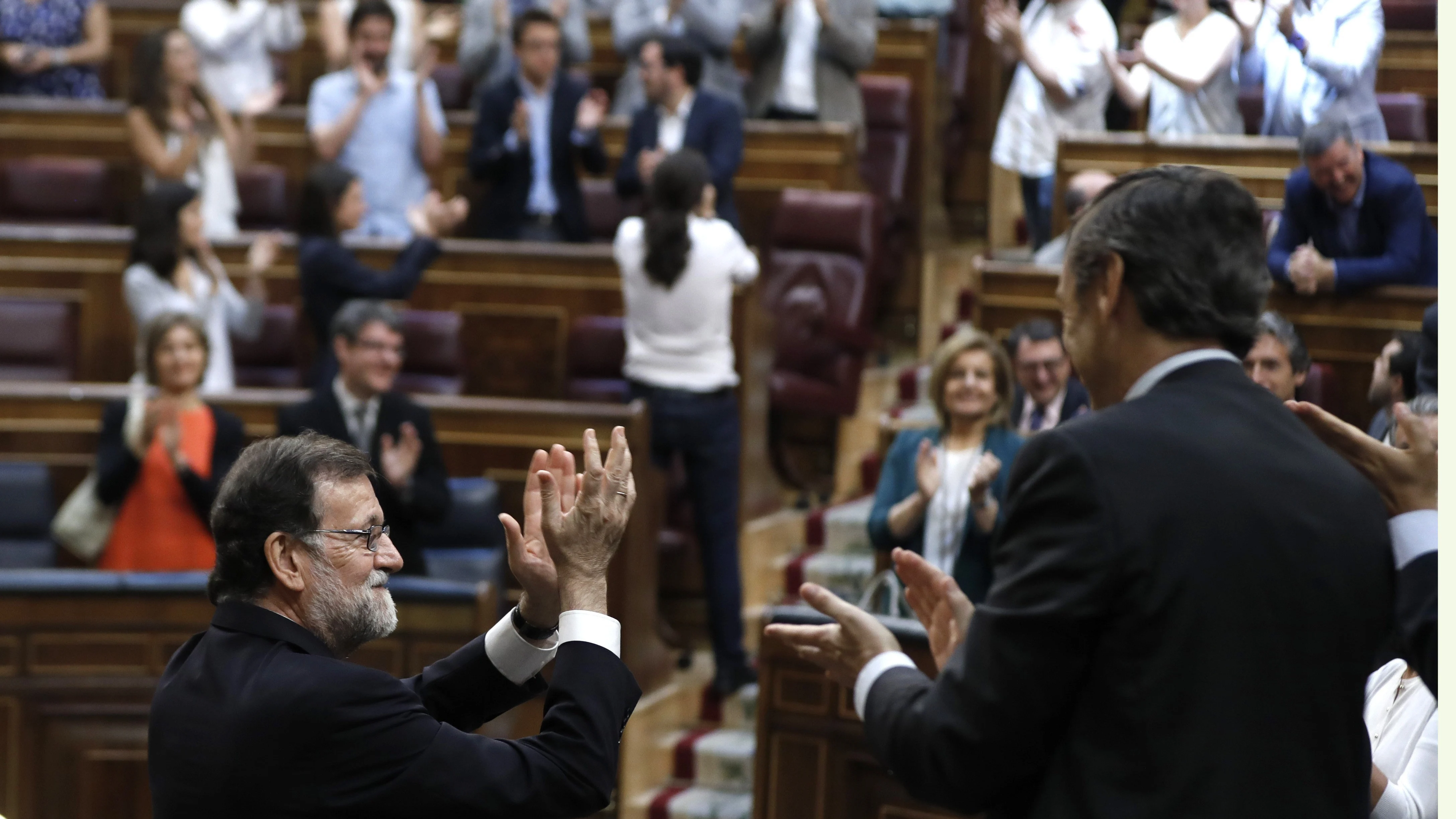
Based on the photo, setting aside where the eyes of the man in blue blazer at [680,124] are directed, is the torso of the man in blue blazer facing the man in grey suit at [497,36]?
no

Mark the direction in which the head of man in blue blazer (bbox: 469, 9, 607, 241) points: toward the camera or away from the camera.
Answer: toward the camera

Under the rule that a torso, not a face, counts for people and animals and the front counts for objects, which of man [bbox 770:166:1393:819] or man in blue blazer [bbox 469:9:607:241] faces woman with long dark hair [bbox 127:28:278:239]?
the man

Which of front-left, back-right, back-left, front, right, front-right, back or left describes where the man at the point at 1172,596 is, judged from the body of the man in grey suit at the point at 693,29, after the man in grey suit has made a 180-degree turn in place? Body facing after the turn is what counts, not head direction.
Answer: back

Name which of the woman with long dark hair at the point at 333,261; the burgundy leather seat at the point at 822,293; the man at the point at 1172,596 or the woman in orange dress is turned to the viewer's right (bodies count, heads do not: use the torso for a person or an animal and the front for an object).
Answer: the woman with long dark hair

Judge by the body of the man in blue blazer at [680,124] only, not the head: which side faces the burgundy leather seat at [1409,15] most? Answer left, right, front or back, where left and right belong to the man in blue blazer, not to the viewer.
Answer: left

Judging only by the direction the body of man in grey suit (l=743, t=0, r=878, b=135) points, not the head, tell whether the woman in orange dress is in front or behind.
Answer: in front

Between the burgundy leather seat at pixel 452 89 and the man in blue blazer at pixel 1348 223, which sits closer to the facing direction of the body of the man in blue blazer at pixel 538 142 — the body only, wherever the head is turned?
the man in blue blazer

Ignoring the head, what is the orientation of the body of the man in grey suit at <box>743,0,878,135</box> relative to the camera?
toward the camera

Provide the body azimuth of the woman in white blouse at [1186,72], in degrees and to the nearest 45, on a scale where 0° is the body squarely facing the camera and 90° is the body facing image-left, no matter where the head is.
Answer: approximately 45°

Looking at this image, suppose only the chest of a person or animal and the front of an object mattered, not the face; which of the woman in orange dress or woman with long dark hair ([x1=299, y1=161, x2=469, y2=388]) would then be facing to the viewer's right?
the woman with long dark hair

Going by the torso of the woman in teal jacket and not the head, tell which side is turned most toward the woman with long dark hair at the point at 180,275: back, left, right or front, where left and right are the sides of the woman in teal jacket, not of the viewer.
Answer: right

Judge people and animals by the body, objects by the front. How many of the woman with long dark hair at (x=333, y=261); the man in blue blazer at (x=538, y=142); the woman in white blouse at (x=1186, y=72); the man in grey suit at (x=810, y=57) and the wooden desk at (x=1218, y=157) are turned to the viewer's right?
1

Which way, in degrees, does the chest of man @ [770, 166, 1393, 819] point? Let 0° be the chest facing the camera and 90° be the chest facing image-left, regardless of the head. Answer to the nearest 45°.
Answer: approximately 135°

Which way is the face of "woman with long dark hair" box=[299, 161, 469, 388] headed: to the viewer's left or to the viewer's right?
to the viewer's right

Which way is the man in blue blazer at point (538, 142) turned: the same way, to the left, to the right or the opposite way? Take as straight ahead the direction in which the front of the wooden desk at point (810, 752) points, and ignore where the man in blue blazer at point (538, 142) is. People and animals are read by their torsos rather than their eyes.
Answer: the same way

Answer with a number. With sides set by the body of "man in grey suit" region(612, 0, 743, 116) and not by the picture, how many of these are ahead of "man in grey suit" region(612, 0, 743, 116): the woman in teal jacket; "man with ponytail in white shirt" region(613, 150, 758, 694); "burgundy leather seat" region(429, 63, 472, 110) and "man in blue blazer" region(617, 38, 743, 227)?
3

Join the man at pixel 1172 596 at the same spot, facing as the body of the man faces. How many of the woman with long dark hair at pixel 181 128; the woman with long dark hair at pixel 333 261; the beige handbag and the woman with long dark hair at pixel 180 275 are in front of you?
4

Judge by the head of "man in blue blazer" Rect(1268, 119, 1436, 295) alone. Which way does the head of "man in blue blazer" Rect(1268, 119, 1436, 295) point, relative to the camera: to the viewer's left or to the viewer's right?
to the viewer's left

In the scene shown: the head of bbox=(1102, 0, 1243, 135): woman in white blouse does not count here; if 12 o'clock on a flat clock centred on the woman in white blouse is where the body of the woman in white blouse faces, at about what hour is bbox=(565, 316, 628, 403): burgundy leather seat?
The burgundy leather seat is roughly at 1 o'clock from the woman in white blouse.
